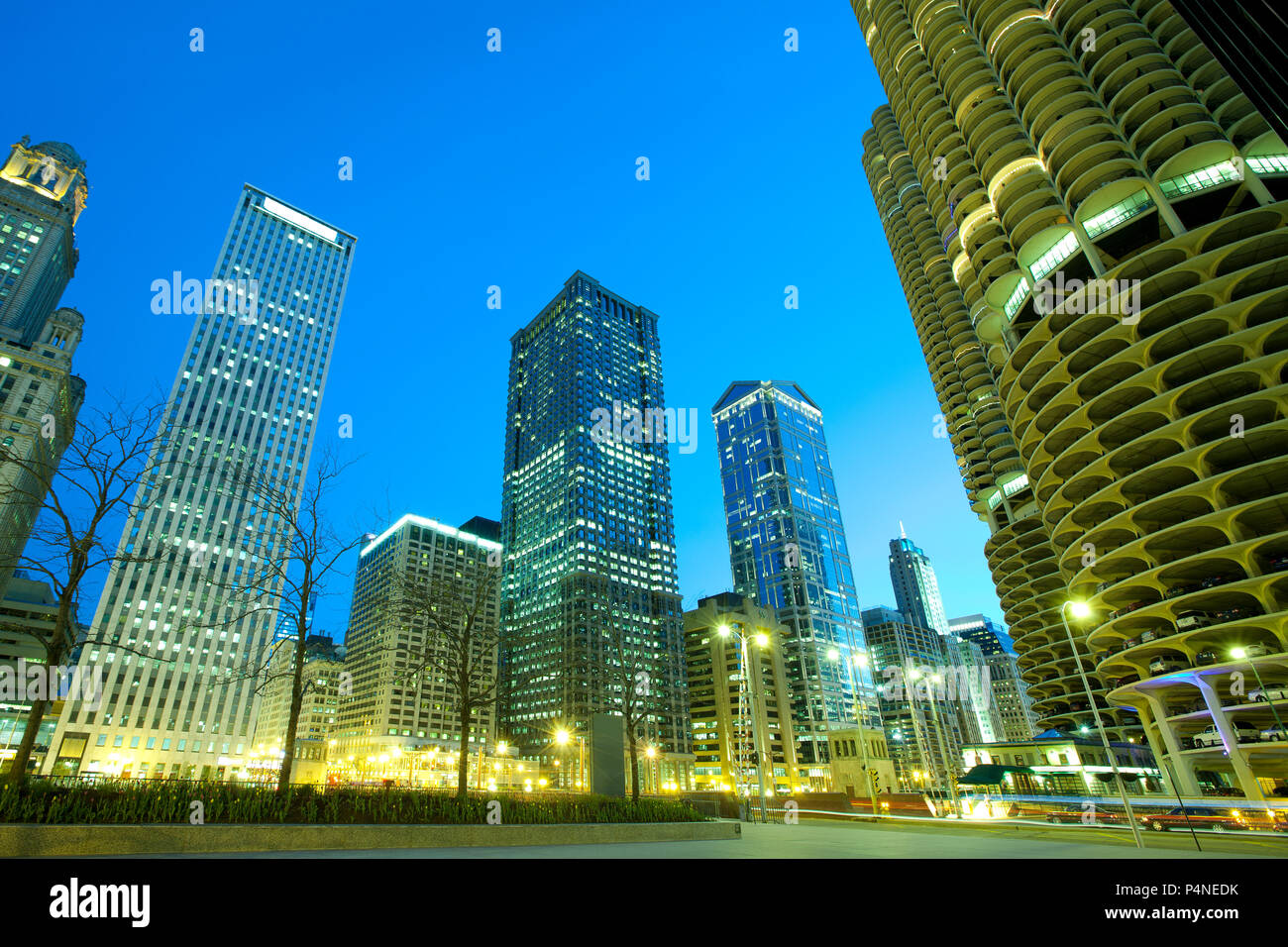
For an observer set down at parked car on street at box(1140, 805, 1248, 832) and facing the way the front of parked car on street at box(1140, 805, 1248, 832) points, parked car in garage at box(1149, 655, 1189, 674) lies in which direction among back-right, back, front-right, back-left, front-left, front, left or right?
right

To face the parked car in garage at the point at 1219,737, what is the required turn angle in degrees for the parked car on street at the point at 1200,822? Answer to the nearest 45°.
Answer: approximately 90° to its right

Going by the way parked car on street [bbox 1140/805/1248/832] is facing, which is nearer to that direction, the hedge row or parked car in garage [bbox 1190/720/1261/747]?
the hedge row

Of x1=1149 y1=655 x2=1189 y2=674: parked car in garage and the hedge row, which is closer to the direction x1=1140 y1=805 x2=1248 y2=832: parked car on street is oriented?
the hedge row

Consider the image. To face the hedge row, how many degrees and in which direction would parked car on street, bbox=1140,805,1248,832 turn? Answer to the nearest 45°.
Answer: approximately 45° to its left

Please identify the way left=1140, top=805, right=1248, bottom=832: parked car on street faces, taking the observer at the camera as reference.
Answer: facing to the left of the viewer
